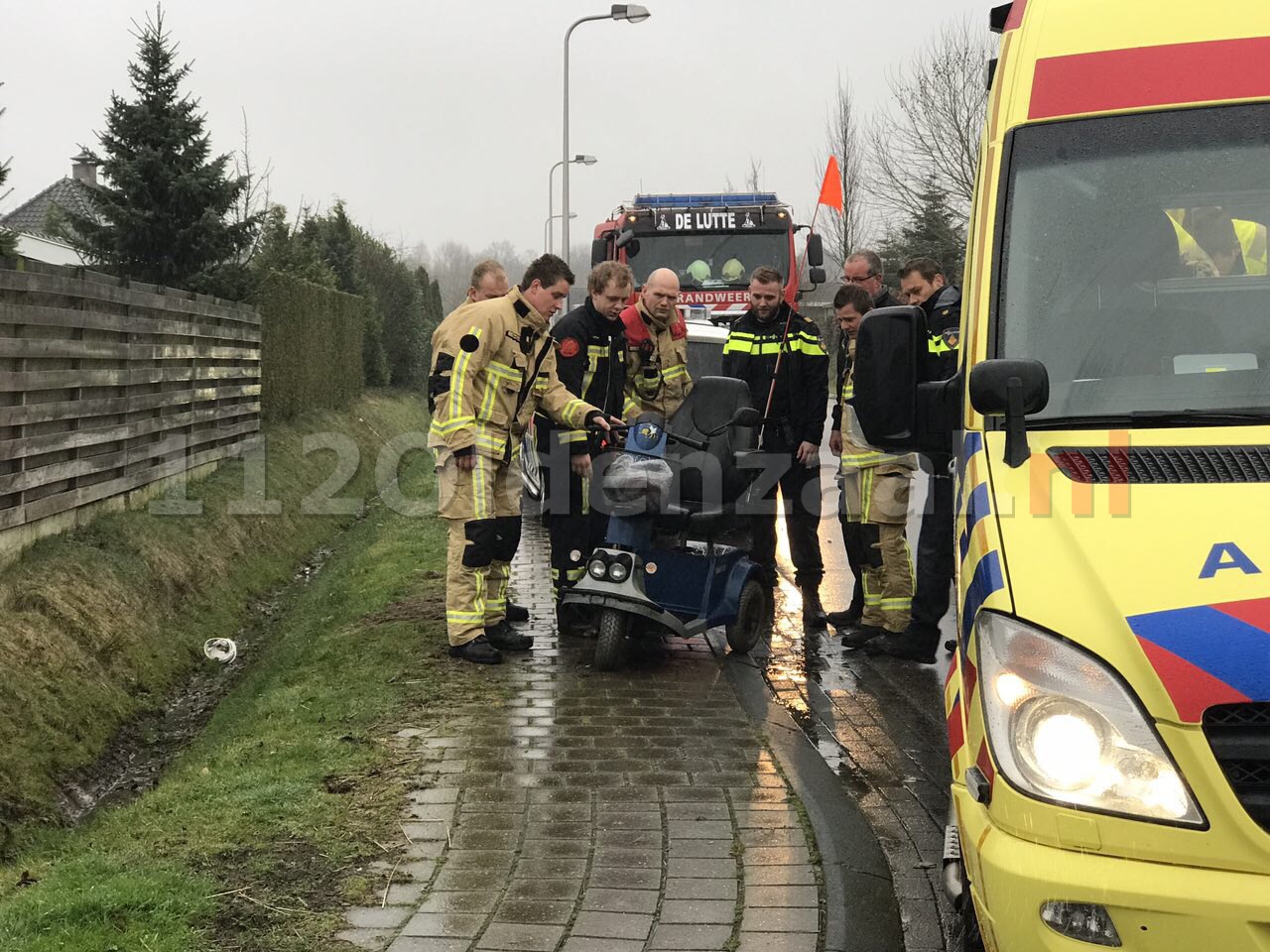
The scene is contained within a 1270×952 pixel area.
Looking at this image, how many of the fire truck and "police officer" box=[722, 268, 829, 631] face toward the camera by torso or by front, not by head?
2

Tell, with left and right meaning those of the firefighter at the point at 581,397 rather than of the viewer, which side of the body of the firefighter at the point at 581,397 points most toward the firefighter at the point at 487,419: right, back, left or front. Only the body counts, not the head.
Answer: right

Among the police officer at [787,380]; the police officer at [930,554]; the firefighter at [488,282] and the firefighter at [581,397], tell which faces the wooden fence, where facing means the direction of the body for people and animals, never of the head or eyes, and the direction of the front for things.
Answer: the police officer at [930,554]

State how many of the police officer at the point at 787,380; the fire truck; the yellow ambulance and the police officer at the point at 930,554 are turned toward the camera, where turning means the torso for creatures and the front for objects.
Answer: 3

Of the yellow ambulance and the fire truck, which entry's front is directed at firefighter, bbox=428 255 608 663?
the fire truck

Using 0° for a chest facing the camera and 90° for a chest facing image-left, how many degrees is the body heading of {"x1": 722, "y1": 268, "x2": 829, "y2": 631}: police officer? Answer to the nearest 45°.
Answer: approximately 0°

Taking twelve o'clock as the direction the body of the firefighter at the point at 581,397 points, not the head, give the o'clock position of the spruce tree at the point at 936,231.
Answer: The spruce tree is roughly at 8 o'clock from the firefighter.

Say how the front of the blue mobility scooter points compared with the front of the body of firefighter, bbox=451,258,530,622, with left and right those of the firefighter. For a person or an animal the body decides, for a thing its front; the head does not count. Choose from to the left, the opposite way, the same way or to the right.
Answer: to the right

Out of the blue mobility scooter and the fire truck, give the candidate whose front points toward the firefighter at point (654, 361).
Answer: the fire truck
